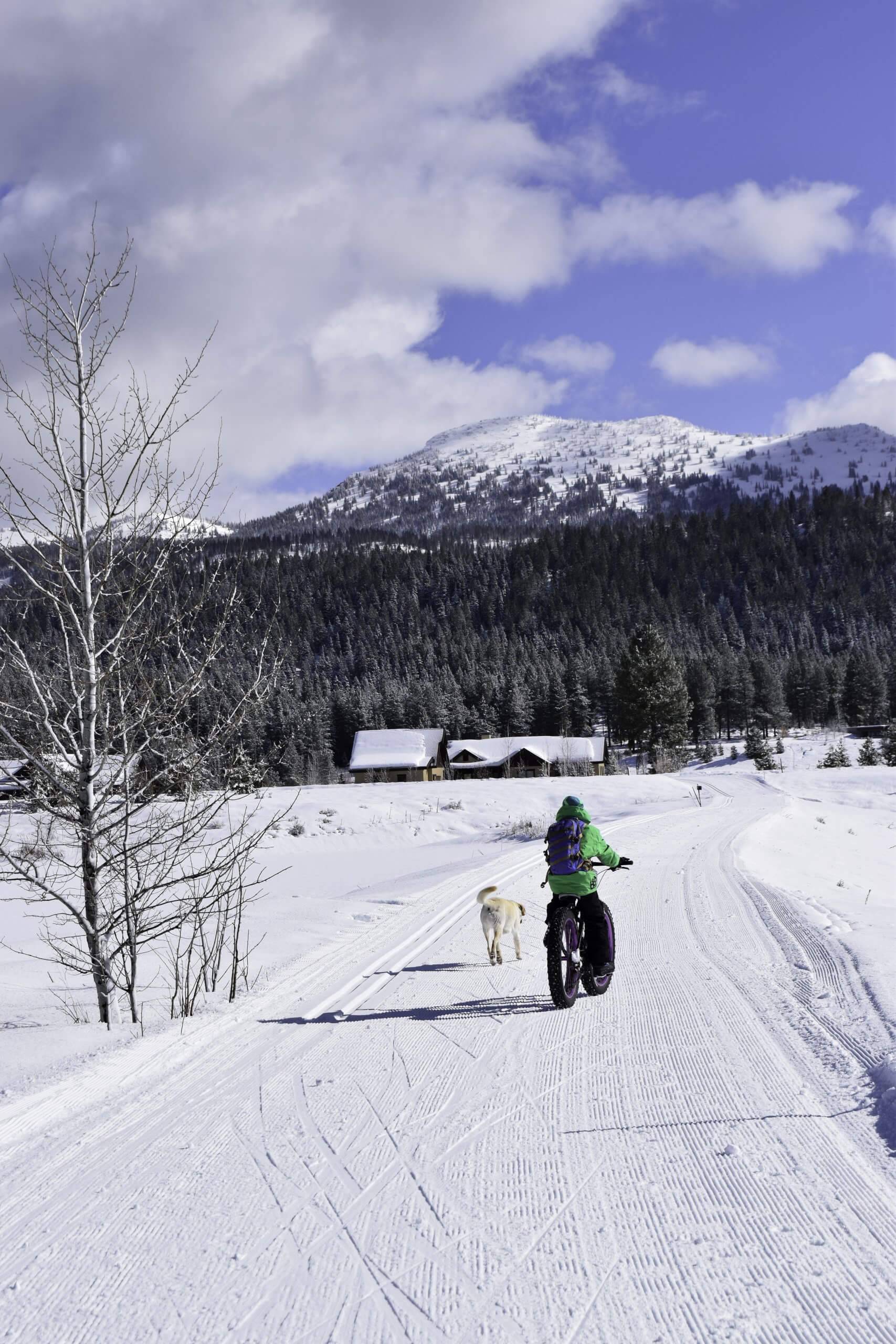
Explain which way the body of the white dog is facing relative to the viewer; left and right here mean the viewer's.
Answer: facing away from the viewer and to the right of the viewer

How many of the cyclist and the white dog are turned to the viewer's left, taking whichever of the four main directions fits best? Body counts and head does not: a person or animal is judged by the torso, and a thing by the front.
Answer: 0

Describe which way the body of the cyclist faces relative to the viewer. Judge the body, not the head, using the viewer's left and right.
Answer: facing away from the viewer and to the right of the viewer

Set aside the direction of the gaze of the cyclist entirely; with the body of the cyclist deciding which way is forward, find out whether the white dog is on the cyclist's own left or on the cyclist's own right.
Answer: on the cyclist's own left

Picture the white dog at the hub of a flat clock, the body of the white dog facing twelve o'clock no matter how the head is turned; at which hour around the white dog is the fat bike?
The fat bike is roughly at 4 o'clock from the white dog.
